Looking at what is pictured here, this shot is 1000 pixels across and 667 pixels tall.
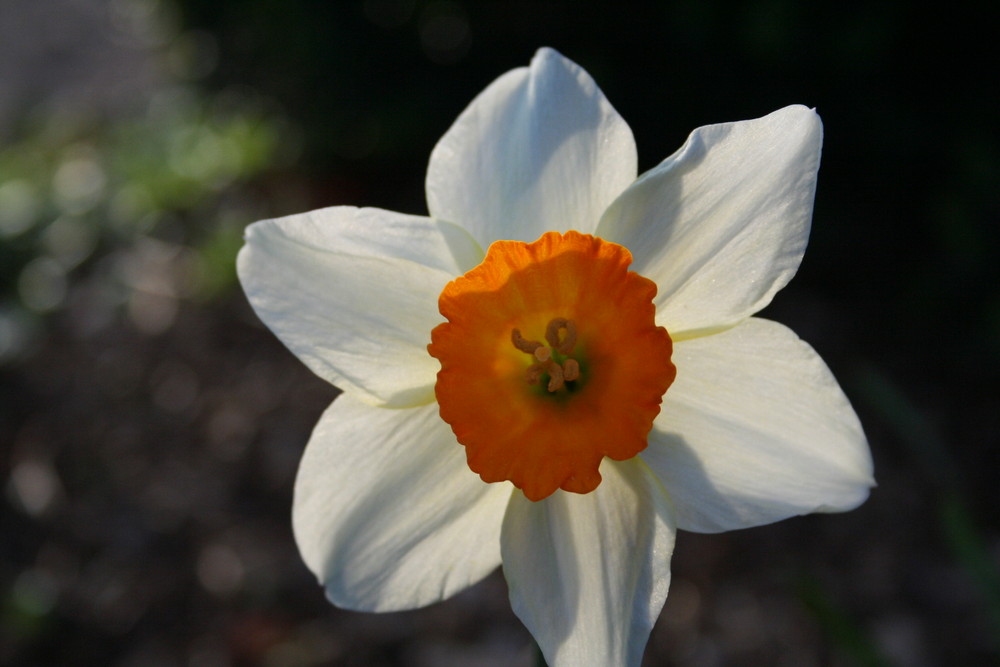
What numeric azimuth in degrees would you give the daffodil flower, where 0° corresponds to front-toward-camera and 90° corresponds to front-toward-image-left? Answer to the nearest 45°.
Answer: approximately 0°
